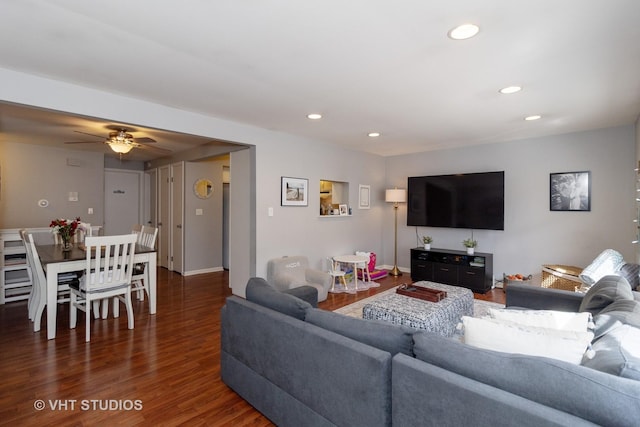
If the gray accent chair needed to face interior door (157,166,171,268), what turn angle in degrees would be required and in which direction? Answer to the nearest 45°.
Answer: approximately 180°

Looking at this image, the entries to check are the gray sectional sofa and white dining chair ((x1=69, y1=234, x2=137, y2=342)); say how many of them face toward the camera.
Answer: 0

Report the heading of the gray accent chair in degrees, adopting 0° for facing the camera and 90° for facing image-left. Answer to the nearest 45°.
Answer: approximately 315°

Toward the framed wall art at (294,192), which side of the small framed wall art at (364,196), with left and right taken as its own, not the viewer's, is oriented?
right

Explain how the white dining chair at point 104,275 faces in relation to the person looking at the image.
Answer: facing away from the viewer and to the left of the viewer

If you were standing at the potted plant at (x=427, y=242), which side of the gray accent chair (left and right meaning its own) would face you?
left

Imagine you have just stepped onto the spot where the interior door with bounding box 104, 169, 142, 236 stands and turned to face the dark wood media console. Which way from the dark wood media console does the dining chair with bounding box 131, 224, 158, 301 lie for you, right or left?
right

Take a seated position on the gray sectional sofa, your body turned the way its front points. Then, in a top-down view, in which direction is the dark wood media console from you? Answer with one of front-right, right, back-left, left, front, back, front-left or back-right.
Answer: front-left

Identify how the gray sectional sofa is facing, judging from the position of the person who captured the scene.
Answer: facing away from the viewer and to the right of the viewer
